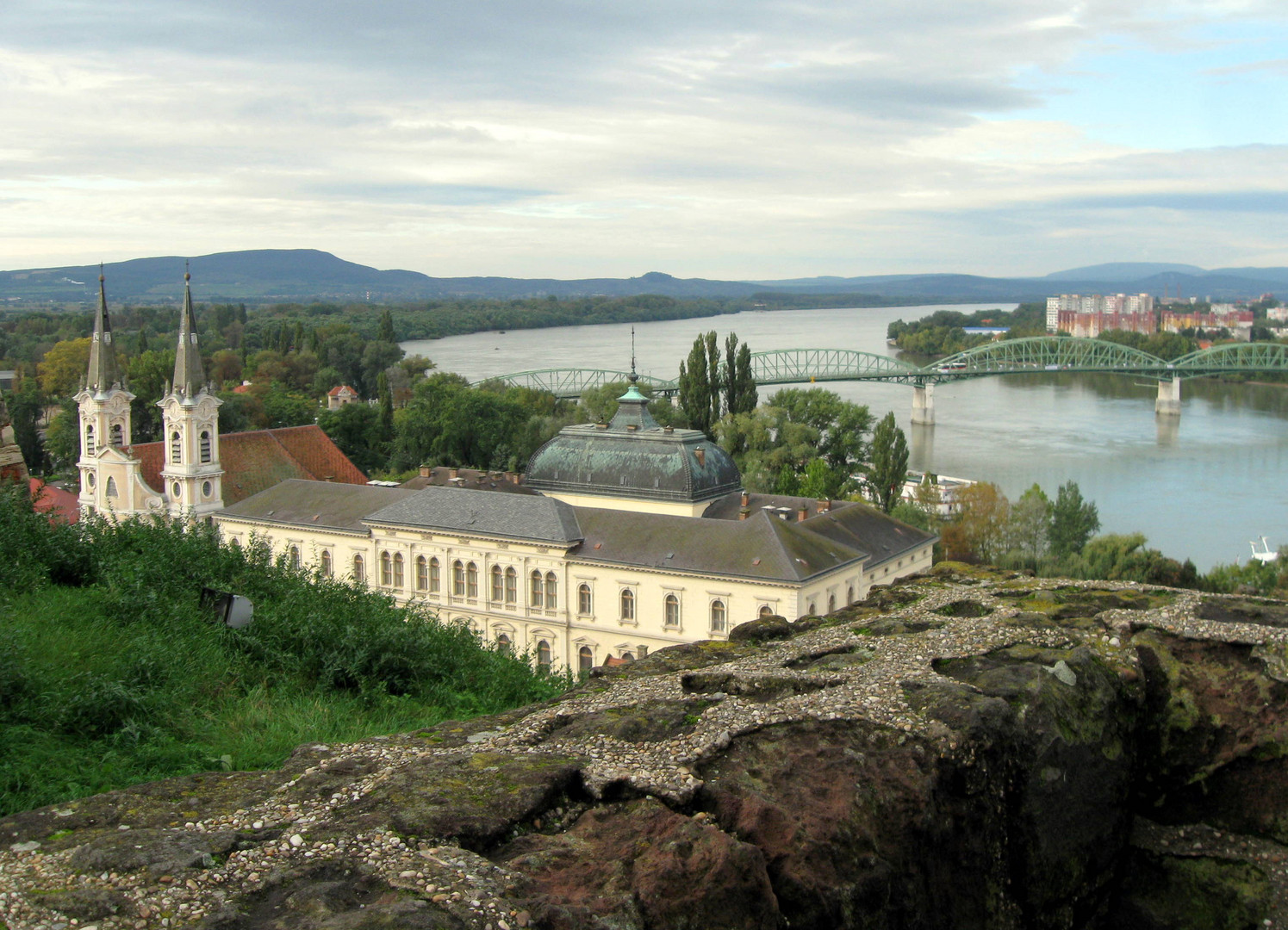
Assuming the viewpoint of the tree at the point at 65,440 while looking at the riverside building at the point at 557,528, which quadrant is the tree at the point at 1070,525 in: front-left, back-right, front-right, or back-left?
front-left

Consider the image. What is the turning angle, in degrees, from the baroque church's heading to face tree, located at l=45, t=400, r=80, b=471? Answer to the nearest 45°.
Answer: approximately 135° to its right

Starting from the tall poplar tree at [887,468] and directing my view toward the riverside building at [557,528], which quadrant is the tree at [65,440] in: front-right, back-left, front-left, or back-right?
front-right

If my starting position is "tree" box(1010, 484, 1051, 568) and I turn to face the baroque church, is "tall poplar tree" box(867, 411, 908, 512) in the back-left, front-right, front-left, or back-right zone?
front-right

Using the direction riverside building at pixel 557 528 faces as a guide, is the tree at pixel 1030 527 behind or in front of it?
behind

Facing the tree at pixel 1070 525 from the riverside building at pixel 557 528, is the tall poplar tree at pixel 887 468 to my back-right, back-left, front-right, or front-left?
front-left

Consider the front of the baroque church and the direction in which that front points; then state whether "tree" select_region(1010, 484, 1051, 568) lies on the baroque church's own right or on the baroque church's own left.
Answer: on the baroque church's own left

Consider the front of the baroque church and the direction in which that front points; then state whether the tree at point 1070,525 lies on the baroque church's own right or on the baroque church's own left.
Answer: on the baroque church's own left

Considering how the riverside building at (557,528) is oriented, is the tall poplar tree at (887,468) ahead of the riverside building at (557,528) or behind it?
behind
